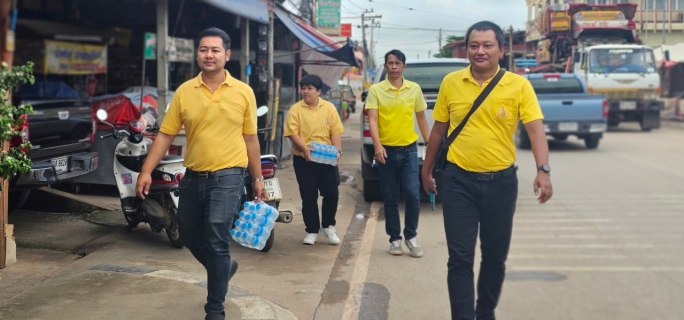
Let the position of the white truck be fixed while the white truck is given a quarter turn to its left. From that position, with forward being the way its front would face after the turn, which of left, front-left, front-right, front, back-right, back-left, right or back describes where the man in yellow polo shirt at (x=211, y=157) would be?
right

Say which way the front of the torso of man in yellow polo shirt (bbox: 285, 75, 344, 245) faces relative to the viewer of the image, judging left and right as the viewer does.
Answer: facing the viewer

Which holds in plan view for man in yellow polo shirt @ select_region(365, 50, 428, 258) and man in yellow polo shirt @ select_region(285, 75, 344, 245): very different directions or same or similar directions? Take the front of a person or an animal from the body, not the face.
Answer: same or similar directions

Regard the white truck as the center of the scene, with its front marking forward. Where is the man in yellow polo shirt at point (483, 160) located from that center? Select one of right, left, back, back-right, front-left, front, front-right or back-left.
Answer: front

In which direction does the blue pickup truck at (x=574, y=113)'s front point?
away from the camera

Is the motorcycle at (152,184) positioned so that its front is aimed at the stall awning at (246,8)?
no

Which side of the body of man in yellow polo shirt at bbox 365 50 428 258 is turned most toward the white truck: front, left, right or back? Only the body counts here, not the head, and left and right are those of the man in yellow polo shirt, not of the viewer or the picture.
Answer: back

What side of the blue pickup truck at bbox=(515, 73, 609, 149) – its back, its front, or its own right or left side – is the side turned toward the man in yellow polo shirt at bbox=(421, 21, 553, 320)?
back

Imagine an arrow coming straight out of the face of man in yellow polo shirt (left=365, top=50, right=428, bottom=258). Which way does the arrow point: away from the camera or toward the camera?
toward the camera

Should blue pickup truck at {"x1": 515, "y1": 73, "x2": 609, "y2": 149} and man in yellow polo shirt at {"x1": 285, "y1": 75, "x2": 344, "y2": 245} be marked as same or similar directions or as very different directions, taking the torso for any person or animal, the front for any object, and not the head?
very different directions

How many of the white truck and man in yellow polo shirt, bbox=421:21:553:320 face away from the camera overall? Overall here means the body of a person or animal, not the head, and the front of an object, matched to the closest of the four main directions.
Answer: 0

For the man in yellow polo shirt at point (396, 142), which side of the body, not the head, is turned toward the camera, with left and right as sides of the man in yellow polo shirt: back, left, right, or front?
front
